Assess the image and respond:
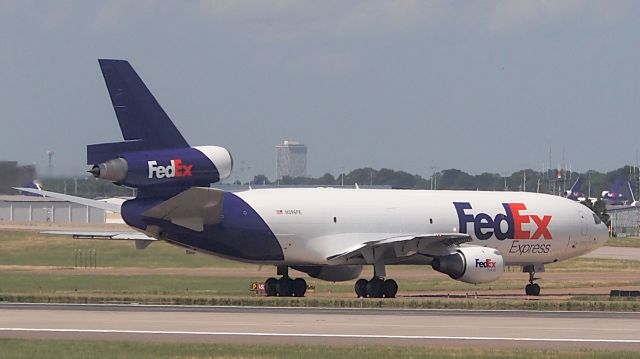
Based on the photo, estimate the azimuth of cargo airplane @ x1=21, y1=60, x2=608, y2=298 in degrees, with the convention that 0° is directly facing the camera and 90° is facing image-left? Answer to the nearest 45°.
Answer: approximately 225°
